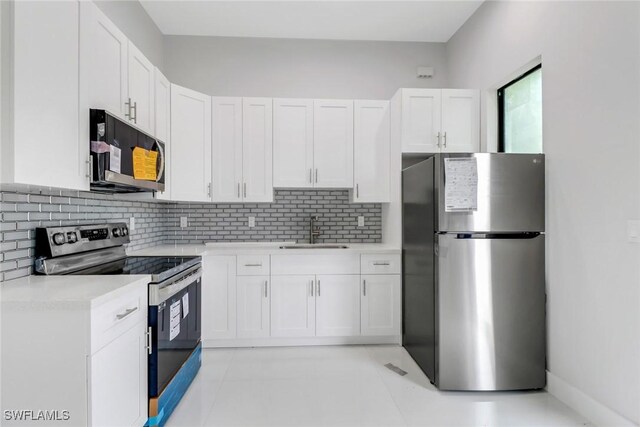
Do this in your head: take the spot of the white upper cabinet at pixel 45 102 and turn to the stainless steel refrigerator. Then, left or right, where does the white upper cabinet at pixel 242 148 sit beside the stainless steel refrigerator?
left

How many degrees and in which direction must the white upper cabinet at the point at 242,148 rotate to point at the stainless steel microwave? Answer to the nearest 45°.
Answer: approximately 45° to its right

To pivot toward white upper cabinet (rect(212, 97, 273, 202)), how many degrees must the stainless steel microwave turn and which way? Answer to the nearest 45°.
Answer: approximately 90° to its left

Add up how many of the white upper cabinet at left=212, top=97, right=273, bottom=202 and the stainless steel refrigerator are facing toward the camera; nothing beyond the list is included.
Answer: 2

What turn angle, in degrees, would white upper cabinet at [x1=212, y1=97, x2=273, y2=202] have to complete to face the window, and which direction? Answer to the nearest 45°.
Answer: approximately 45° to its left

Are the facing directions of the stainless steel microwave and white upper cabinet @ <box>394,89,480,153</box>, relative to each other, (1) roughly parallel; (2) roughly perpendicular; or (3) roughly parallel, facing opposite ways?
roughly perpendicular

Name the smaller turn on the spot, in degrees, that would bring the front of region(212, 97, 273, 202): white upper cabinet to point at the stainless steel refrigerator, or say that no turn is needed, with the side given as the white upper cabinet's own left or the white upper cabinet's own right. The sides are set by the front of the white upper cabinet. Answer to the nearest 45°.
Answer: approximately 45° to the white upper cabinet's own left

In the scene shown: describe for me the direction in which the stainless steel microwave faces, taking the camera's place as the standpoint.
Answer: facing the viewer and to the right of the viewer

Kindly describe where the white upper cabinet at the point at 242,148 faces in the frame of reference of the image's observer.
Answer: facing the viewer

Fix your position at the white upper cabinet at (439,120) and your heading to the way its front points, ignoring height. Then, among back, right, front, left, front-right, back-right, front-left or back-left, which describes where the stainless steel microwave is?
front-right

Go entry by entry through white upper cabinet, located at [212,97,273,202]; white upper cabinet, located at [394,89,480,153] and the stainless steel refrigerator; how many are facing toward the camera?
3

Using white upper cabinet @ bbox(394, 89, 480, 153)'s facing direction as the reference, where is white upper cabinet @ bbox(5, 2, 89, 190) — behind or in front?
in front
